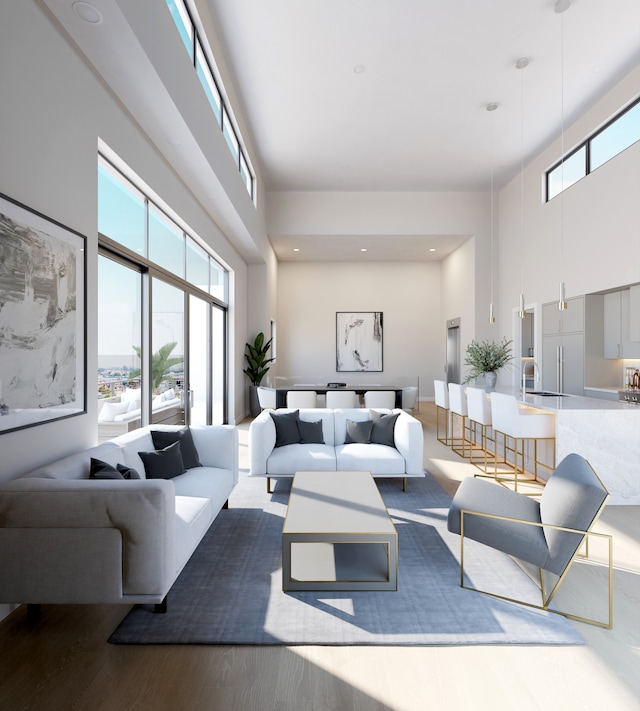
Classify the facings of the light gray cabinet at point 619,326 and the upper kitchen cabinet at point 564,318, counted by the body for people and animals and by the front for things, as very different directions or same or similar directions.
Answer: same or similar directions

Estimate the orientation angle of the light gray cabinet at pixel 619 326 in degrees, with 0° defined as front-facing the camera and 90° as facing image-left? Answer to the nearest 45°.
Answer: approximately 45°

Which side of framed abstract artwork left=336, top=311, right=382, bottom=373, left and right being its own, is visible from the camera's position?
front

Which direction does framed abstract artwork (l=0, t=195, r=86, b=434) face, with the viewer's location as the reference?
facing the viewer and to the right of the viewer

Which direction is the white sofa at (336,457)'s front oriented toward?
toward the camera

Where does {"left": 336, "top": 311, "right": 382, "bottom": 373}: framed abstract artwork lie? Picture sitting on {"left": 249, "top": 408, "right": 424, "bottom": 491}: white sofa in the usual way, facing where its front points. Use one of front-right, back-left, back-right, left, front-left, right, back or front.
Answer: back

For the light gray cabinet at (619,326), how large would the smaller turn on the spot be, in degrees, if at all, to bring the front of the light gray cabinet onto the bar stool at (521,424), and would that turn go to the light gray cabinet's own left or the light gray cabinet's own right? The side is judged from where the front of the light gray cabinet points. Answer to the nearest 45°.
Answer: approximately 45° to the light gray cabinet's own left

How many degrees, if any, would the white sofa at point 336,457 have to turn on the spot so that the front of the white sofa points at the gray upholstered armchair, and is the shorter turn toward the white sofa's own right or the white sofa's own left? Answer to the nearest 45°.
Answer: approximately 45° to the white sofa's own left

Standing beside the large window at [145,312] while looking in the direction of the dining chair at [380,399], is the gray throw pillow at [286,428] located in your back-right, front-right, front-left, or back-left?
front-right

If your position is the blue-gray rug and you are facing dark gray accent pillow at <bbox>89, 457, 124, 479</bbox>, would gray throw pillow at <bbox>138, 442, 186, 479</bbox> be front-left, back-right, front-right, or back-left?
front-right

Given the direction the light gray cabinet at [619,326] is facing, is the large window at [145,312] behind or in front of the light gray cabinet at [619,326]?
in front

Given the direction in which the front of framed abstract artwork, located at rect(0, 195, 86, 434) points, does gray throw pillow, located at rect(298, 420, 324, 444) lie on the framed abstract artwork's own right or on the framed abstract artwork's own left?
on the framed abstract artwork's own left

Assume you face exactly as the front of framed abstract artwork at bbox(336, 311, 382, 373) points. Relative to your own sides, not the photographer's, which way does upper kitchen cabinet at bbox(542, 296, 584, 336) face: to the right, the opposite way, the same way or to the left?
to the right

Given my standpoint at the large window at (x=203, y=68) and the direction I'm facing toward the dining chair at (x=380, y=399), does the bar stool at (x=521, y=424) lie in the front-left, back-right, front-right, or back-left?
front-right

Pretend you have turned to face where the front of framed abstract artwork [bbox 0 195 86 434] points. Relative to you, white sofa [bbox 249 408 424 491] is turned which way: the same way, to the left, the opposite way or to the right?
to the right

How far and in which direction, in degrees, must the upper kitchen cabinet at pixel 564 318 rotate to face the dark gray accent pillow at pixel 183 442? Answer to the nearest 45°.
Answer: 0° — it already faces it

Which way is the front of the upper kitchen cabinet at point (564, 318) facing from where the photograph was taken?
facing the viewer and to the left of the viewer

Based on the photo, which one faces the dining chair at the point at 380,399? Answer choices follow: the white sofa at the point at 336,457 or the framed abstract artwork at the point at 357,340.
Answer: the framed abstract artwork
